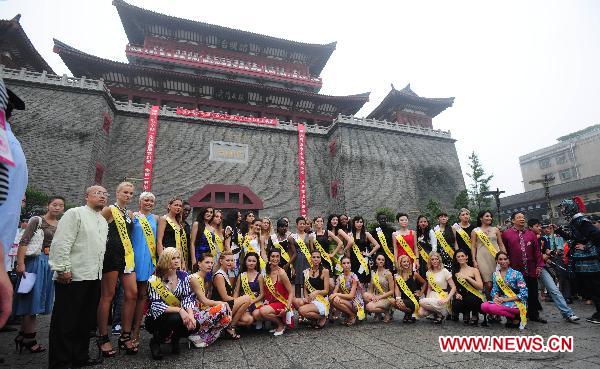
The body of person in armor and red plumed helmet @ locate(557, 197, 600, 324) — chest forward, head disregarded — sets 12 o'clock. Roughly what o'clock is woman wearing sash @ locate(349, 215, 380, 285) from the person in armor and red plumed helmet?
The woman wearing sash is roughly at 11 o'clock from the person in armor and red plumed helmet.

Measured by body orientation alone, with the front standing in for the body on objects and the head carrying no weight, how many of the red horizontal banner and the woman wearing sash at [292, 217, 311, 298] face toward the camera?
2

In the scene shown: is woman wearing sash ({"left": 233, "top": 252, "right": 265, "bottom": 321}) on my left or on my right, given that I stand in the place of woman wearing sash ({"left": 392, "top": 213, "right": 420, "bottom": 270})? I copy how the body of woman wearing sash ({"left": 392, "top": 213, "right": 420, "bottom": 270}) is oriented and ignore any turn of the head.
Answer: on my right

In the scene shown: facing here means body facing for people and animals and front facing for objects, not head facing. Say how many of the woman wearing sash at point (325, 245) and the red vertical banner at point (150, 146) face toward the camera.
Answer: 2

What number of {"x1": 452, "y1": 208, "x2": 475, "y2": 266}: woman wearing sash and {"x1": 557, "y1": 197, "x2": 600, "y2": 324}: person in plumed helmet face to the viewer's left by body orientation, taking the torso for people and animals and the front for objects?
1

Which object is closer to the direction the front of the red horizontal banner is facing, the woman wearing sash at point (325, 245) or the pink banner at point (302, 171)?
the woman wearing sash

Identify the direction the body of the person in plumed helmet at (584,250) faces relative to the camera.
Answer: to the viewer's left

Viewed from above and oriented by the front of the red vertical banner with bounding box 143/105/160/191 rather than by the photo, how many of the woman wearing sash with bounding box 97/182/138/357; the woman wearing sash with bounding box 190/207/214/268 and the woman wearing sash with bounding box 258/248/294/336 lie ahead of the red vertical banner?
3
